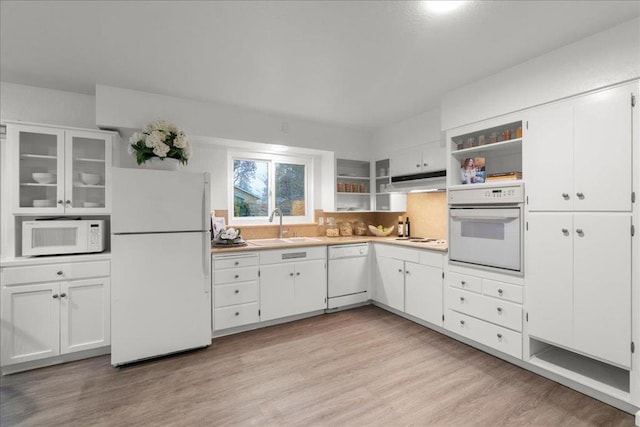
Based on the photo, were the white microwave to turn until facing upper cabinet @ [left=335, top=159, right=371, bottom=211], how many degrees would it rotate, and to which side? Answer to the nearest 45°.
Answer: approximately 90° to its left

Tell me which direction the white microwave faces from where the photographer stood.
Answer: facing the viewer

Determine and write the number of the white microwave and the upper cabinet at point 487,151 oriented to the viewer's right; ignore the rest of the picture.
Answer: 0

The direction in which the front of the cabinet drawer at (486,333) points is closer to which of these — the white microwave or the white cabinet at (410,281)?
the white microwave

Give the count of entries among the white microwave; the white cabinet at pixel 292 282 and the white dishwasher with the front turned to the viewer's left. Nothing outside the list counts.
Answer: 0

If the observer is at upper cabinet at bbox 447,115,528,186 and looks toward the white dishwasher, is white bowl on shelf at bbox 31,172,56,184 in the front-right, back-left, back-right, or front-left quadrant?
front-left

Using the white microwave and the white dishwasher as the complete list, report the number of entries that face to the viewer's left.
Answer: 0

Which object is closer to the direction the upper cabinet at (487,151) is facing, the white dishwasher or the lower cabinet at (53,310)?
the lower cabinet

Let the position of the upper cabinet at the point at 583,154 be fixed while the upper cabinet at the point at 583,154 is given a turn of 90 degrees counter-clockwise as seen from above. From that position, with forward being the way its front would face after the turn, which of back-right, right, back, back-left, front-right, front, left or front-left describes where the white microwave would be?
right

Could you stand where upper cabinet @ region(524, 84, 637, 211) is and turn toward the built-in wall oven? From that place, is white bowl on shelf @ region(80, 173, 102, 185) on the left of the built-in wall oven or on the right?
left

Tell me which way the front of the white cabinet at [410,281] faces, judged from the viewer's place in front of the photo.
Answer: facing the viewer and to the left of the viewer

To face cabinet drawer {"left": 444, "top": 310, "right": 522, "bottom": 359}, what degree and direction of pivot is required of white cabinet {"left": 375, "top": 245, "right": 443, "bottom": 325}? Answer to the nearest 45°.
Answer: approximately 90° to its left

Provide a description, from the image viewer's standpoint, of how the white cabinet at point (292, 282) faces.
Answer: facing the viewer and to the right of the viewer

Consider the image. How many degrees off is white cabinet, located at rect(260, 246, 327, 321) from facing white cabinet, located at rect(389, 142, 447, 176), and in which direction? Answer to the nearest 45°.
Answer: approximately 45° to its left
